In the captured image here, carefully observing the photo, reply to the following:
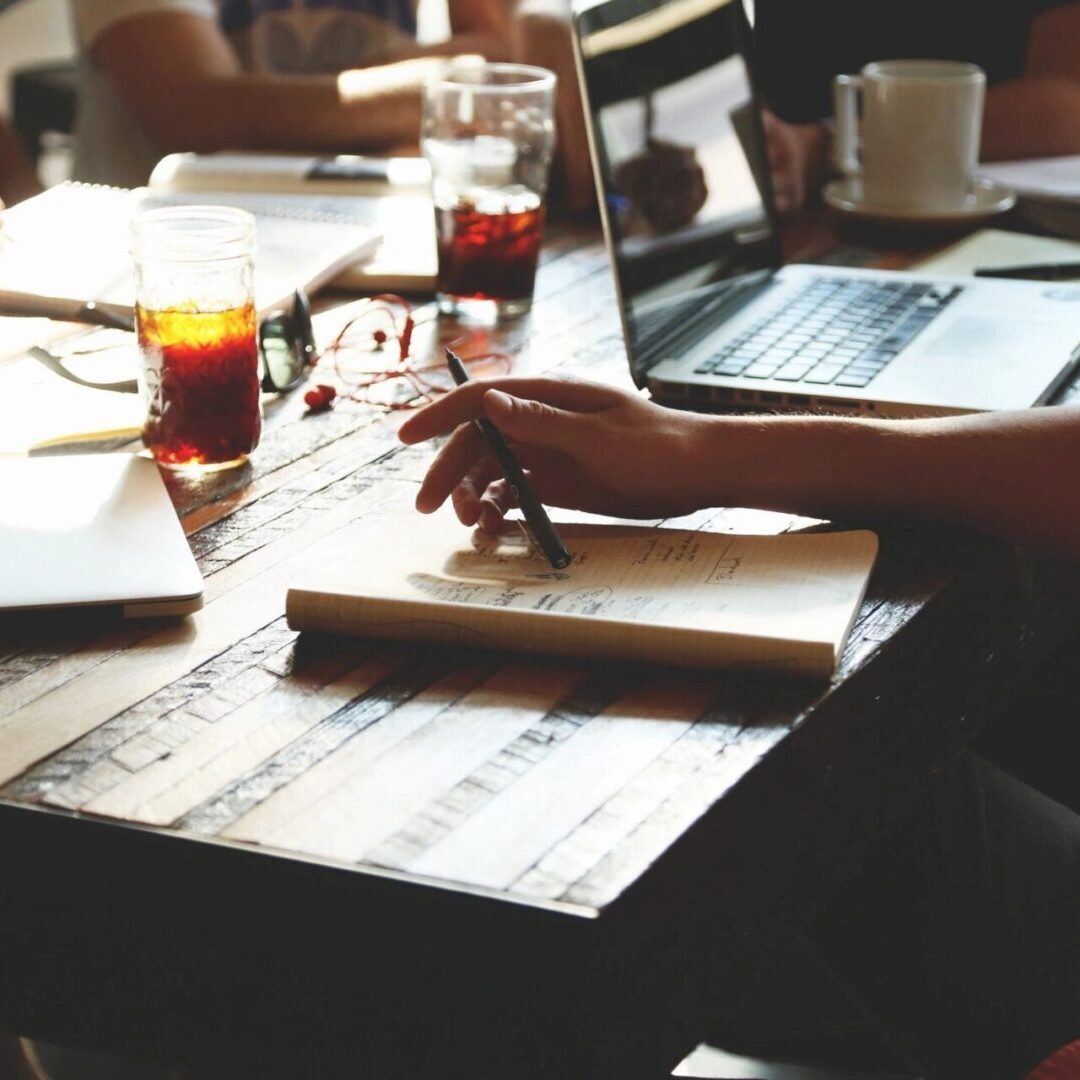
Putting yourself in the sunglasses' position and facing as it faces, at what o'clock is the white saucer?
The white saucer is roughly at 11 o'clock from the sunglasses.

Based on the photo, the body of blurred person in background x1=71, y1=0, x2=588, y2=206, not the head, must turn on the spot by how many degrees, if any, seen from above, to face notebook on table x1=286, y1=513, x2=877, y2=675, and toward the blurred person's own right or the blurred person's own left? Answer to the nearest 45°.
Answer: approximately 45° to the blurred person's own right

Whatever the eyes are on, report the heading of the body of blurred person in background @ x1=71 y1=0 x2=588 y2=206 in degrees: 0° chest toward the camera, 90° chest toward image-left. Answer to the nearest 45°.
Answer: approximately 315°

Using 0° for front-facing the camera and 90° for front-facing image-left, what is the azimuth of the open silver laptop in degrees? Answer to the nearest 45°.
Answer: approximately 270°

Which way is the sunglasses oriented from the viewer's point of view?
to the viewer's right

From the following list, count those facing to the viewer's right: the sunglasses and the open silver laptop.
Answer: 2
